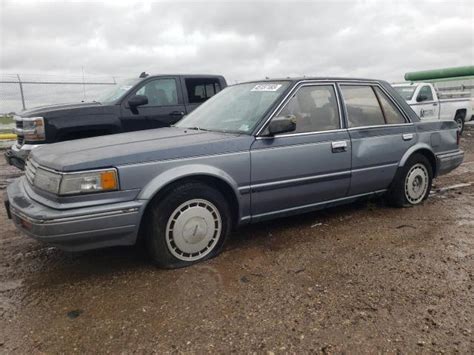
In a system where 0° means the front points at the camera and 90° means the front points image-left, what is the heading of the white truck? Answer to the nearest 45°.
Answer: approximately 45°
